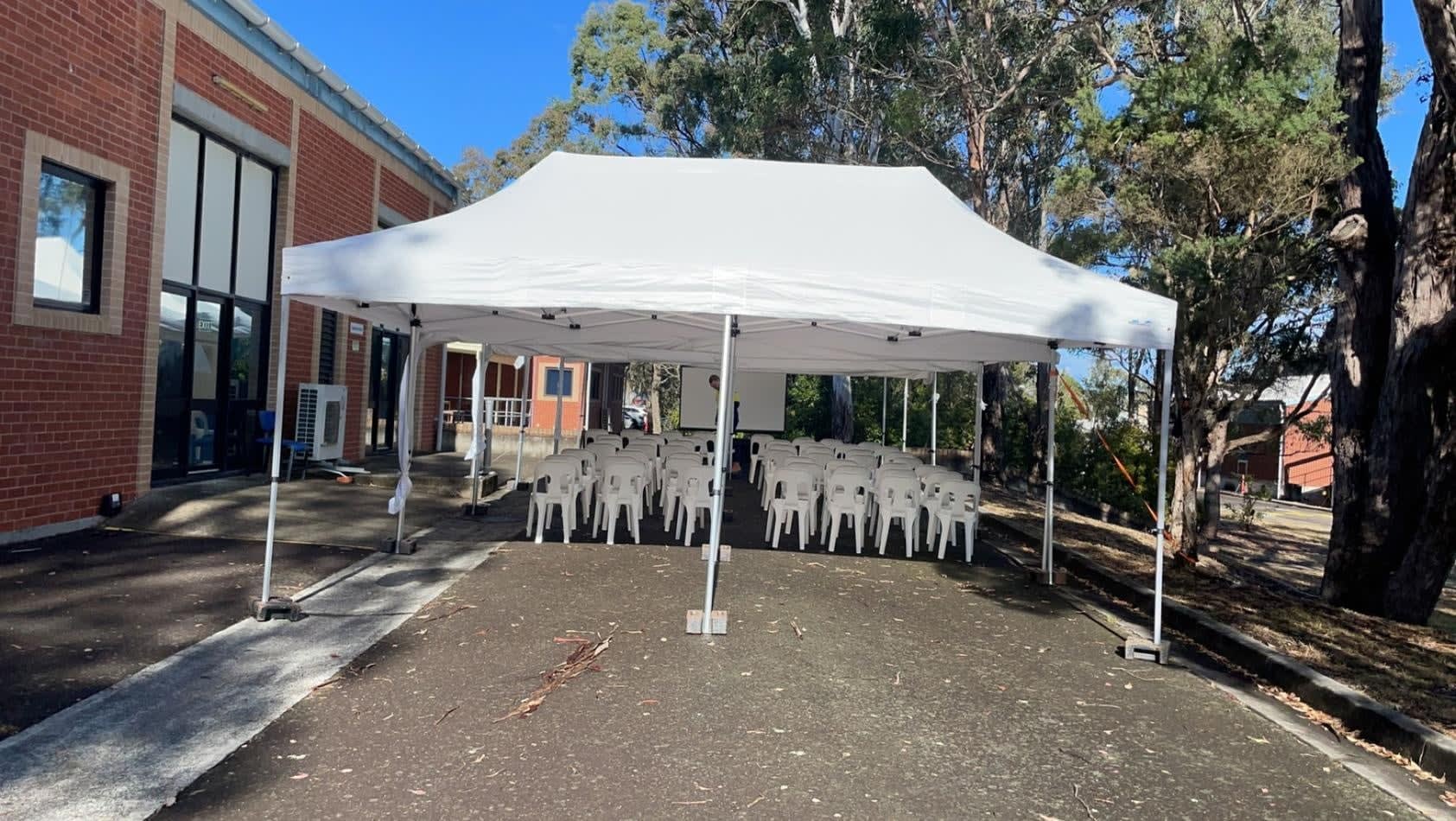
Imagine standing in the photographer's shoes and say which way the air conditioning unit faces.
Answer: facing the viewer and to the right of the viewer

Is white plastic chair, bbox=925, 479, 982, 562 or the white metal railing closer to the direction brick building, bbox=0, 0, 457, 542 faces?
the white plastic chair

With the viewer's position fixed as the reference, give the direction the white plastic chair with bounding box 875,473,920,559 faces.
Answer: facing away from the viewer

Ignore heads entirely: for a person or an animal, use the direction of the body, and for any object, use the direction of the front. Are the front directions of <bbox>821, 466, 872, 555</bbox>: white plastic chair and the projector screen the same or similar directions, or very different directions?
very different directions

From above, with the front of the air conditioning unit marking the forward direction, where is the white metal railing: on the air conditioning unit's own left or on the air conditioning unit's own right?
on the air conditioning unit's own left

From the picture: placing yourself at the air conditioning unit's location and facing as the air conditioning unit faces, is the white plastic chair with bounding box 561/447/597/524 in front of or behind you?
in front

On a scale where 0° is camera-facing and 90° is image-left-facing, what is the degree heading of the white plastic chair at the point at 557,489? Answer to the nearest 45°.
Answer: approximately 180°

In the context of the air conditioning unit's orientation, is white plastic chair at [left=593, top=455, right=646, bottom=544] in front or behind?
in front

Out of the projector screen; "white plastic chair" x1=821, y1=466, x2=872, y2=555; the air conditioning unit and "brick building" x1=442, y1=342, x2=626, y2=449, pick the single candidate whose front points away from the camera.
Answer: the white plastic chair

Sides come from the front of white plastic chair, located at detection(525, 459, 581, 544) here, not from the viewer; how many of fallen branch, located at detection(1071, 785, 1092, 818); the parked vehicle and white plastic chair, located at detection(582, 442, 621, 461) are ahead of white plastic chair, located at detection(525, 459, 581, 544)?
2

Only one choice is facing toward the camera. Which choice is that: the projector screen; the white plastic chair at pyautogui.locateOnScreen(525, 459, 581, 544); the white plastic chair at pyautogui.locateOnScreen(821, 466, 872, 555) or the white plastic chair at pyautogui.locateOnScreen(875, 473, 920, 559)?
the projector screen

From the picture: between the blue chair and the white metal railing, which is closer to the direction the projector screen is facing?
the blue chair

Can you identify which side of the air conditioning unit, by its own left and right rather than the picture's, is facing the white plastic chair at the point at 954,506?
front

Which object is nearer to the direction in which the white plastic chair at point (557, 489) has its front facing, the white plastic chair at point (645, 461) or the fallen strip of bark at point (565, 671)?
the white plastic chair

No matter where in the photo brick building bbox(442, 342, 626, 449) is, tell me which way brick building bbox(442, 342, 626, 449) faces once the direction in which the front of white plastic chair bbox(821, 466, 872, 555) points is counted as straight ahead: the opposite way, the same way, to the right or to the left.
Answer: the opposite way

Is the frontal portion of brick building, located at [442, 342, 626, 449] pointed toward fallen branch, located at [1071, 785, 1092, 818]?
yes

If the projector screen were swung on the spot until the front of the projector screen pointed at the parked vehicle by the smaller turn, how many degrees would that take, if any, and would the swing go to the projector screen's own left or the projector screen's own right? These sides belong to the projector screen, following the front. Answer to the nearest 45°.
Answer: approximately 180°

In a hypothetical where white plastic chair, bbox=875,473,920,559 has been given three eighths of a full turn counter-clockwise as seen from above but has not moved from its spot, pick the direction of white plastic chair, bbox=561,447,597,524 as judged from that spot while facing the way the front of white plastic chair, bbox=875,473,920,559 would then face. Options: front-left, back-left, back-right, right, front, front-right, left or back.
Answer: front-right

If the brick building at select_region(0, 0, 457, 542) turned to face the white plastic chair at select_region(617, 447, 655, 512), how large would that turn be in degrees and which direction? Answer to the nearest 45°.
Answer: approximately 45° to its left
